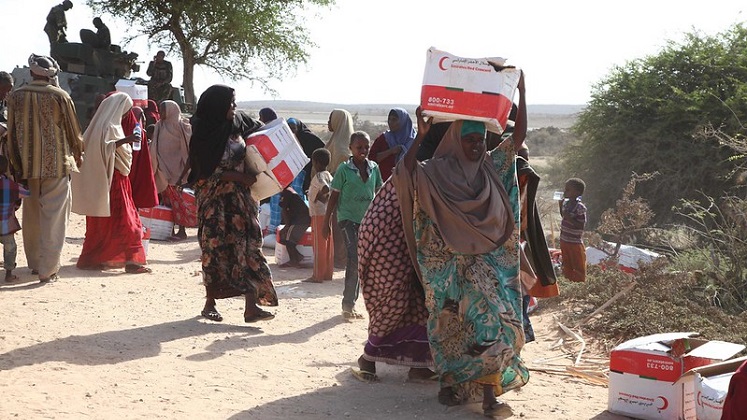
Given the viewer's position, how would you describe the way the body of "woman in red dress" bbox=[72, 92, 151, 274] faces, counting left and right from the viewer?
facing to the right of the viewer

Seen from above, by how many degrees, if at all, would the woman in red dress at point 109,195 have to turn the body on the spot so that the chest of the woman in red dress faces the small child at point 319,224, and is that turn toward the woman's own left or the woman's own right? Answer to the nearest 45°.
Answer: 0° — they already face them

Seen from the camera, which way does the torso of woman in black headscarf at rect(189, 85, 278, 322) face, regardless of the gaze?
to the viewer's right

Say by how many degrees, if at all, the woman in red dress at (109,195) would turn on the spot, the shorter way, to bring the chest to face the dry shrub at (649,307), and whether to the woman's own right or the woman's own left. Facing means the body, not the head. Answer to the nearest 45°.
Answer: approximately 45° to the woman's own right

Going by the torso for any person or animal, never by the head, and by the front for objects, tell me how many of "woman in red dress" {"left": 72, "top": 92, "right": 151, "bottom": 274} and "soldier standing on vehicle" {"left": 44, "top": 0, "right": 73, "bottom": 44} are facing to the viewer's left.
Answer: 0

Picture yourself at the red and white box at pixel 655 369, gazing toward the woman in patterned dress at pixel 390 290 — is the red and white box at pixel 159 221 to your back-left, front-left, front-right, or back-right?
front-right

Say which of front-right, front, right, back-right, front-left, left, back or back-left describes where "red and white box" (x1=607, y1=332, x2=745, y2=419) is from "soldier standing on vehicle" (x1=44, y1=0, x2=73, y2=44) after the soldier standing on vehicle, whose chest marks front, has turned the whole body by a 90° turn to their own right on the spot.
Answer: front

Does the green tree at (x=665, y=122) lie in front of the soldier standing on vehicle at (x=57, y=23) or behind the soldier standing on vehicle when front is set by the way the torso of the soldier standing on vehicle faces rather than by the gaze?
in front

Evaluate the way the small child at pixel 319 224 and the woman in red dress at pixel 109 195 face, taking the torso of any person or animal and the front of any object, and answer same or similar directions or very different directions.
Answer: very different directions
